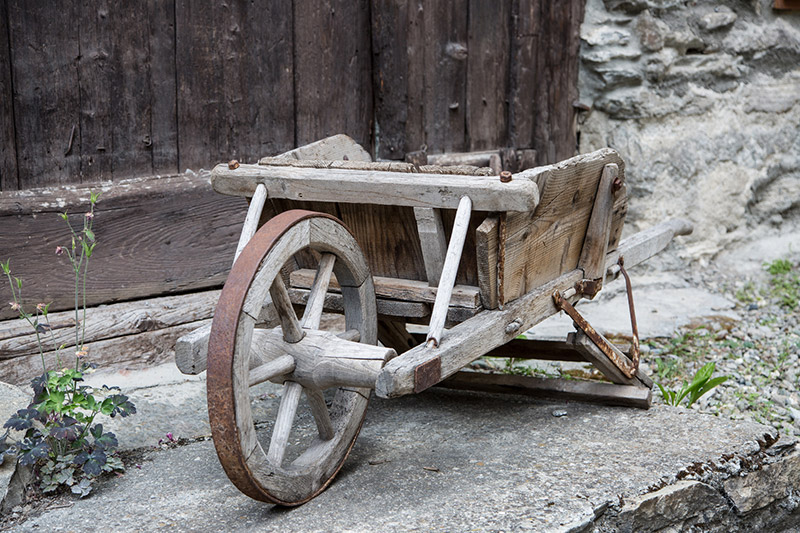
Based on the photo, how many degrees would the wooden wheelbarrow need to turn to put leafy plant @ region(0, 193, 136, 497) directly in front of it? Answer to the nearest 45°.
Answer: approximately 45° to its right

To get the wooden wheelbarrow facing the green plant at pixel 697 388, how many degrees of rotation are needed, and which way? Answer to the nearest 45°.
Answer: approximately 180°

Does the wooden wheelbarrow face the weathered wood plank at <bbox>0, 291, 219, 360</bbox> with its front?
no

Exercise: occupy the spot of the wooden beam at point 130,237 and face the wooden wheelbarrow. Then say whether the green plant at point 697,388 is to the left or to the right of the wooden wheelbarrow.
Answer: left

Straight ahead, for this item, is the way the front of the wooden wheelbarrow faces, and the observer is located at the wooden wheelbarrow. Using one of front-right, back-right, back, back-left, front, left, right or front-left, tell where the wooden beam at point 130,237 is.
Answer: right

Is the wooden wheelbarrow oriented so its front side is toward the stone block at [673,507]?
no

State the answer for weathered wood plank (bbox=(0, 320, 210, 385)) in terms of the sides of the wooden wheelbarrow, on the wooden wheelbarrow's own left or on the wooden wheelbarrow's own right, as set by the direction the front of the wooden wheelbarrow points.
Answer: on the wooden wheelbarrow's own right

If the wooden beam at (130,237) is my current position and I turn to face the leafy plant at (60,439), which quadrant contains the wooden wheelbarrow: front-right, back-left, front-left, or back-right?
front-left

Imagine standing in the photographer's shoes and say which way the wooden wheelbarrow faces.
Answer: facing the viewer and to the left of the viewer

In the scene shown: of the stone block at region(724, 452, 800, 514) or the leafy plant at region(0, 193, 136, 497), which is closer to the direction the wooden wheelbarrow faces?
the leafy plant

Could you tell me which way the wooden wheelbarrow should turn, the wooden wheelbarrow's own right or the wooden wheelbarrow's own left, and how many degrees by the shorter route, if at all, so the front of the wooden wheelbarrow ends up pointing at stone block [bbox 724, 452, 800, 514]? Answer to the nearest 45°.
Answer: approximately 135° to the wooden wheelbarrow's own left
